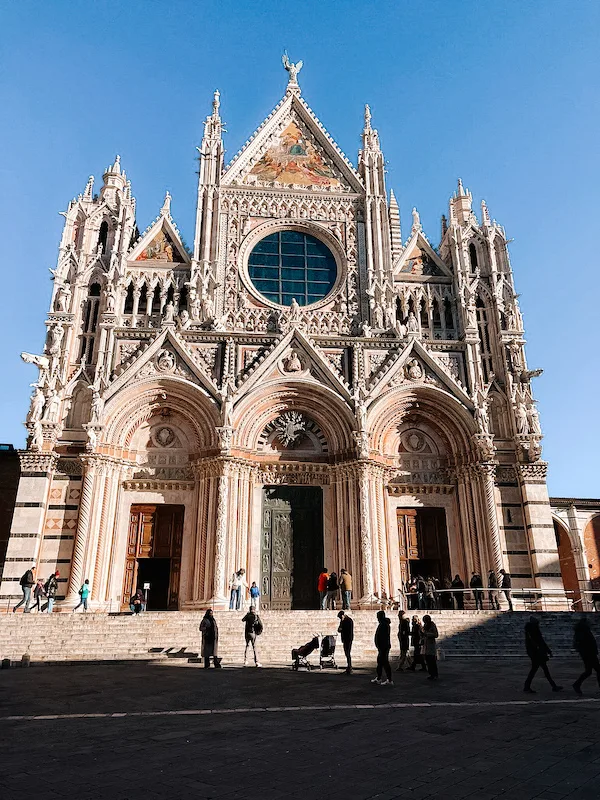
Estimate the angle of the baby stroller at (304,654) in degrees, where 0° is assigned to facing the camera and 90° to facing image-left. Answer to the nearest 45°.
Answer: approximately 90°

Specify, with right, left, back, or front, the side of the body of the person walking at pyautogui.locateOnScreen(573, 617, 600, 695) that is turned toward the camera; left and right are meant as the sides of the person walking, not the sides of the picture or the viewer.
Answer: left

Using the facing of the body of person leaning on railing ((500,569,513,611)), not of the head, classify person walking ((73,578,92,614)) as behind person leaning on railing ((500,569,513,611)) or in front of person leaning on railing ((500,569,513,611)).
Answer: in front
